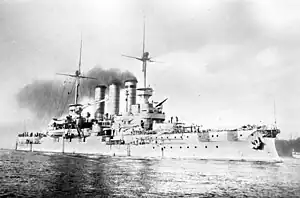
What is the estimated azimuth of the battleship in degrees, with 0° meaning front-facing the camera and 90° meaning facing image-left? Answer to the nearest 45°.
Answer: approximately 315°
